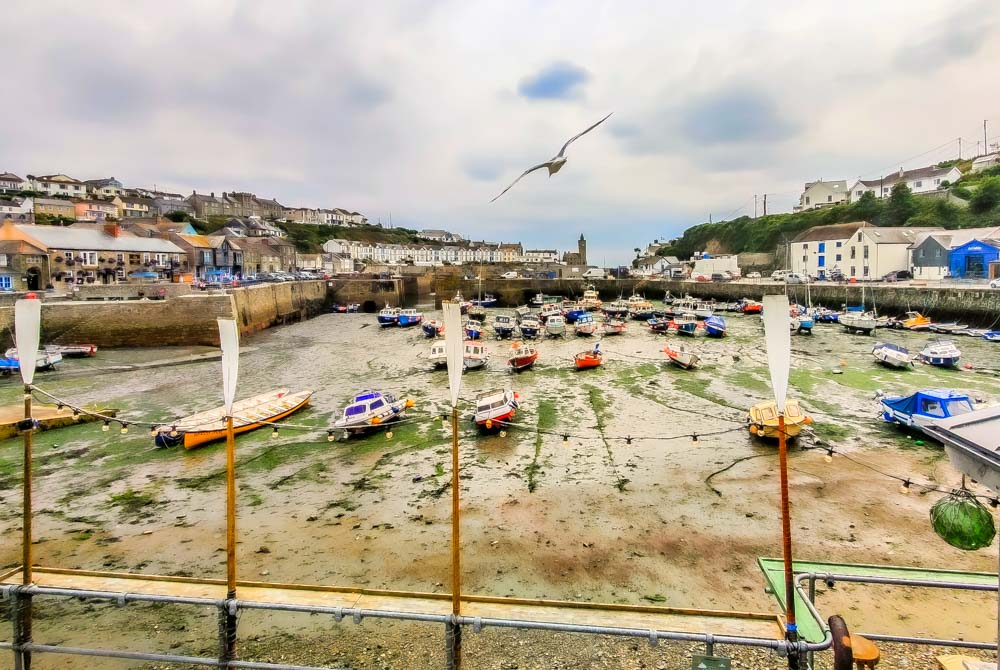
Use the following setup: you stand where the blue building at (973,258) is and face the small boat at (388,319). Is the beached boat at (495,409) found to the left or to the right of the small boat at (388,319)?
left

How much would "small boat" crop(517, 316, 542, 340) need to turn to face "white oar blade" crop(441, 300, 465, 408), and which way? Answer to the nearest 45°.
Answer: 0° — it already faces it

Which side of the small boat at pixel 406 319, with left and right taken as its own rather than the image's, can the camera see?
right

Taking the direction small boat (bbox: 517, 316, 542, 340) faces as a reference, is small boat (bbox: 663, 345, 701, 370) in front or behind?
in front

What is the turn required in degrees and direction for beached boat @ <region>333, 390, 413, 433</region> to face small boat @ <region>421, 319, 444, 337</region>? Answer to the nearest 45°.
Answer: approximately 135° to its right

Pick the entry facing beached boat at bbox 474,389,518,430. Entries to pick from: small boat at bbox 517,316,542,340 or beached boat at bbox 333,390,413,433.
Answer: the small boat

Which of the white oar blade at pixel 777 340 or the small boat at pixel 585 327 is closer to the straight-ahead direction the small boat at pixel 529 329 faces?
the white oar blade

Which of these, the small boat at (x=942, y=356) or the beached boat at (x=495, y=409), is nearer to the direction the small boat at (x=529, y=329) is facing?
the beached boat

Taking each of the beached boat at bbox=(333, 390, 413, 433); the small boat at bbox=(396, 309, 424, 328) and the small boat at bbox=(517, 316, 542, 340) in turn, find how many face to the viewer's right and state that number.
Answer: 1

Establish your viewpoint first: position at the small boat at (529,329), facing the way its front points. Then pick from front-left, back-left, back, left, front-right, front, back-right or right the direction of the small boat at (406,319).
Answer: back-right
